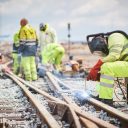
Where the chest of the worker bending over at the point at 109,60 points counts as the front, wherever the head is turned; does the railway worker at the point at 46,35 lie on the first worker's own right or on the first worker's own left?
on the first worker's own right

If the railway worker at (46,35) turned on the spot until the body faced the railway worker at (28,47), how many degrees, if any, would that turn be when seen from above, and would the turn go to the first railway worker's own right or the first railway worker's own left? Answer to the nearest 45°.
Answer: approximately 45° to the first railway worker's own left

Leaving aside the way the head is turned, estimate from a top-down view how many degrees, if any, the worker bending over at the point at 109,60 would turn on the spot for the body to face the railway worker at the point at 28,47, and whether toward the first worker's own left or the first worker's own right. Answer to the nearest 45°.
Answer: approximately 45° to the first worker's own right

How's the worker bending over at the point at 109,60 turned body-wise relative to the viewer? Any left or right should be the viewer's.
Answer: facing to the left of the viewer
